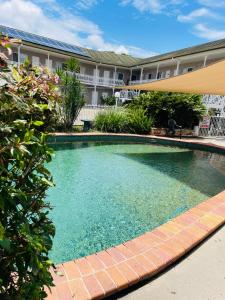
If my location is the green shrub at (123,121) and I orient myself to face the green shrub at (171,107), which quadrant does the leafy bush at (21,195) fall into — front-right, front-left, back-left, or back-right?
back-right
